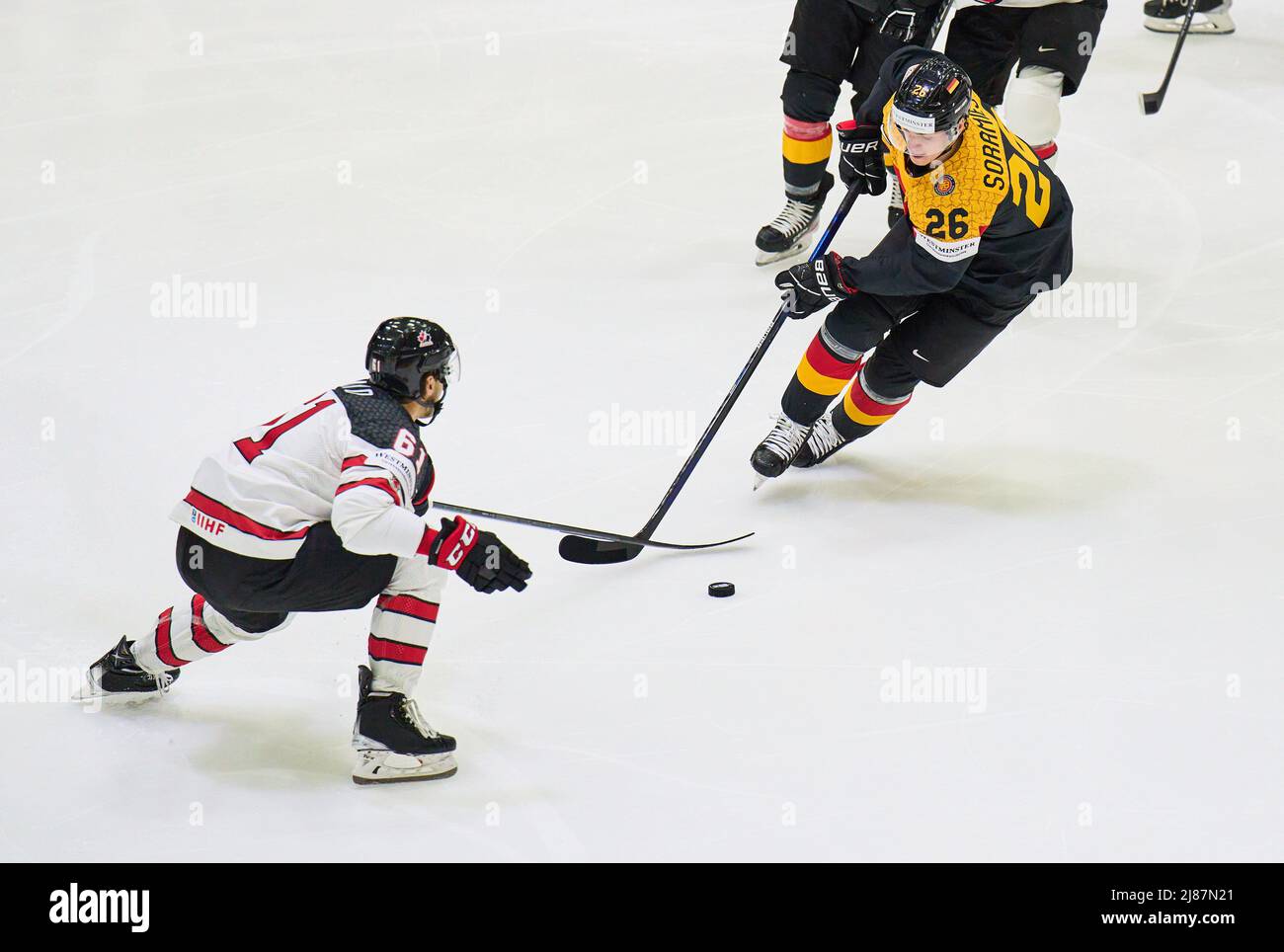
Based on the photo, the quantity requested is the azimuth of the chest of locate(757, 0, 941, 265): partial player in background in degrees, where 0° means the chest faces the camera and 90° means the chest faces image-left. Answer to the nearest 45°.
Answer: approximately 45°

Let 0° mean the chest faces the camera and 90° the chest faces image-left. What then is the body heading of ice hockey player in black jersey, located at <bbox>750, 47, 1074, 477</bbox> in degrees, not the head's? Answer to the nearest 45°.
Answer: approximately 45°

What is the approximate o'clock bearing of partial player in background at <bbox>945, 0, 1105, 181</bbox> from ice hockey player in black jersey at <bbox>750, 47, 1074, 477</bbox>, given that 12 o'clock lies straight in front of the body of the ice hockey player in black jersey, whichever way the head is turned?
The partial player in background is roughly at 5 o'clock from the ice hockey player in black jersey.

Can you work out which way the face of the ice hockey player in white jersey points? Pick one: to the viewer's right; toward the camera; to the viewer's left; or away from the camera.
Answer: to the viewer's right

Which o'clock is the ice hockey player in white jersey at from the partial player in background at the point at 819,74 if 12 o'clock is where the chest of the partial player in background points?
The ice hockey player in white jersey is roughly at 11 o'clock from the partial player in background.

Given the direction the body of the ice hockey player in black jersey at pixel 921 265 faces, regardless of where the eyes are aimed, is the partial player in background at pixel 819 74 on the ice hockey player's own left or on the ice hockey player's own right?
on the ice hockey player's own right

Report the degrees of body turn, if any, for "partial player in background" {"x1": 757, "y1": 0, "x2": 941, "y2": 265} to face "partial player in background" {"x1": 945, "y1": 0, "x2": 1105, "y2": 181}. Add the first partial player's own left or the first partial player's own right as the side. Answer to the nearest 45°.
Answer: approximately 135° to the first partial player's own left

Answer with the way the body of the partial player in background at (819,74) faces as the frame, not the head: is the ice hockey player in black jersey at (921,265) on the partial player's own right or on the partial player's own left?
on the partial player's own left
